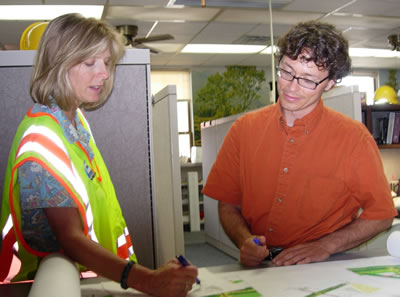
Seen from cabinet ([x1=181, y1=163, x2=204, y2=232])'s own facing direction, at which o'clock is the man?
The man is roughly at 12 o'clock from the cabinet.

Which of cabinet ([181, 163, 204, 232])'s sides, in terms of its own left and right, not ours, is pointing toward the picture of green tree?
left

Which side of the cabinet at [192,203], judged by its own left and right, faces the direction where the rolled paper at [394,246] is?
front

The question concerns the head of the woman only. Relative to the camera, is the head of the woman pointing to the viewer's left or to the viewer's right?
to the viewer's right

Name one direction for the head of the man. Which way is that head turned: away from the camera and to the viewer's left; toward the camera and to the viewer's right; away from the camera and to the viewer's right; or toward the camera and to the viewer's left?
toward the camera and to the viewer's left

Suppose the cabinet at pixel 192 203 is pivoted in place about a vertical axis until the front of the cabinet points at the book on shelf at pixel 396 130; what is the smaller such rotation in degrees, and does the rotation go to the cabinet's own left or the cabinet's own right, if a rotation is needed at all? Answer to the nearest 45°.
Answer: approximately 45° to the cabinet's own left

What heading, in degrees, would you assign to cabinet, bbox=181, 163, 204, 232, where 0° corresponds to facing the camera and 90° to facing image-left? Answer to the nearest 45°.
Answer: approximately 0°

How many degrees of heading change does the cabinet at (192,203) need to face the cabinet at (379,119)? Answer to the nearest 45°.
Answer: approximately 45° to its left

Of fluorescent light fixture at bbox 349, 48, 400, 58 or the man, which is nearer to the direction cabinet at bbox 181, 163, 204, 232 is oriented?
the man
